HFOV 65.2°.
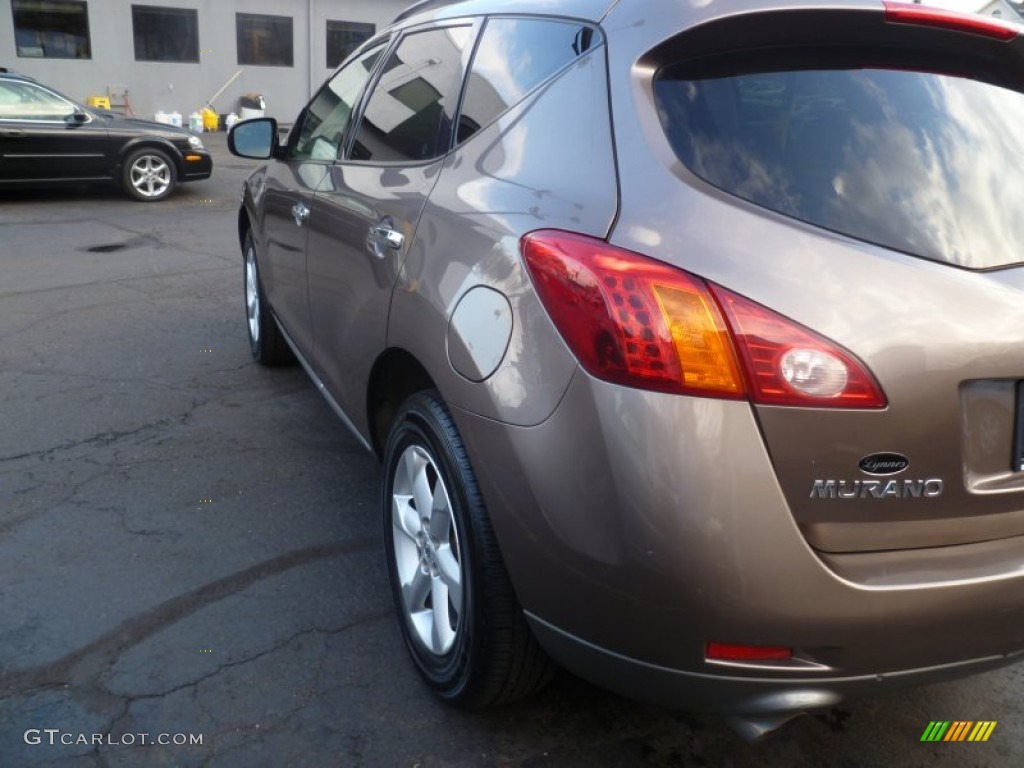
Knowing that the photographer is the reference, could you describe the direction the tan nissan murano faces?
facing away from the viewer and to the left of the viewer

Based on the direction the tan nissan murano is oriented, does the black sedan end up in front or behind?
in front

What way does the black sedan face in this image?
to the viewer's right

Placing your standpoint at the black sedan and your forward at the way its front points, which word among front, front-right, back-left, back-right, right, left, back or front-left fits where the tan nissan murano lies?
right

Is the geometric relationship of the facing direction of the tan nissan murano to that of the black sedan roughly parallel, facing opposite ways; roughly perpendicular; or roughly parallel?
roughly perpendicular

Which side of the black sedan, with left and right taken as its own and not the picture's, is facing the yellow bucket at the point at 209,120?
left

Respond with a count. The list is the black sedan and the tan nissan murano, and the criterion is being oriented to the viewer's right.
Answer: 1

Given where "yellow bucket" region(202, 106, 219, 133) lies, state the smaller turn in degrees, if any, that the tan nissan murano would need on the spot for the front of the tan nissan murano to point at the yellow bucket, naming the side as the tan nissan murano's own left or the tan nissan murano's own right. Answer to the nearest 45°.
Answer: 0° — it already faces it
